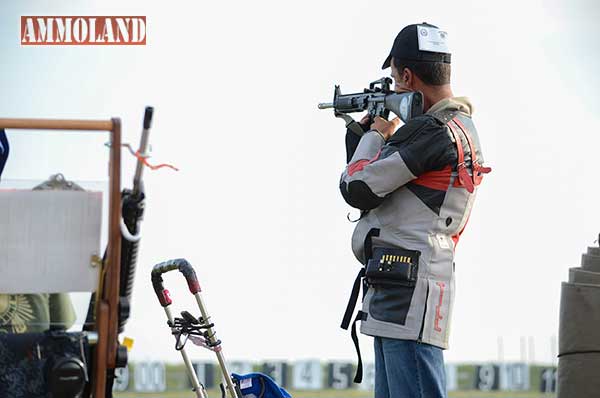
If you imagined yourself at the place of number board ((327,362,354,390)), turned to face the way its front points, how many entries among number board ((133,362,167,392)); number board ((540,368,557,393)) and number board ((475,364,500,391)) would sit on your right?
1

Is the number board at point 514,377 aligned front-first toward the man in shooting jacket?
yes

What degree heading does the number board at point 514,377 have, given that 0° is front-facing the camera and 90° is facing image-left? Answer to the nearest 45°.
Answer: approximately 0°

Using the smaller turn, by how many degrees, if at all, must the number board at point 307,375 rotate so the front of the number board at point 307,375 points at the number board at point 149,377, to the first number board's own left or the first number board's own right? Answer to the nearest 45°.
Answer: approximately 90° to the first number board's own right

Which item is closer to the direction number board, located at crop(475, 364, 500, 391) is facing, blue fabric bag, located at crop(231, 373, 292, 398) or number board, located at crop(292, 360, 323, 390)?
the blue fabric bag

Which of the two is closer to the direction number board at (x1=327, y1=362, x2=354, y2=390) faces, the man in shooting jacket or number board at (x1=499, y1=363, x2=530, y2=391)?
the man in shooting jacket

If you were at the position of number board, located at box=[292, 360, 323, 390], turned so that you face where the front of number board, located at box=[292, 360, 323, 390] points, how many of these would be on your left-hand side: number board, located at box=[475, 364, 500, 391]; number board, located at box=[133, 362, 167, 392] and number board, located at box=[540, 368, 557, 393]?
2

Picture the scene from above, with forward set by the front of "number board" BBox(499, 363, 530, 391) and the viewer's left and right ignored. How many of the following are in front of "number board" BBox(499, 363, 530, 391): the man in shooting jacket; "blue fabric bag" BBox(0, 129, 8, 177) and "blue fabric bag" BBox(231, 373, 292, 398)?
3

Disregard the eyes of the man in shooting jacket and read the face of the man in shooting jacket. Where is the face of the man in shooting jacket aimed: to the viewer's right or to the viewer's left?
to the viewer's left

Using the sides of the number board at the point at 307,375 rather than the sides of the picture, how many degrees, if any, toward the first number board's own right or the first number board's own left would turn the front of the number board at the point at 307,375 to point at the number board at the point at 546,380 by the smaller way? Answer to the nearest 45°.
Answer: approximately 90° to the first number board's own left

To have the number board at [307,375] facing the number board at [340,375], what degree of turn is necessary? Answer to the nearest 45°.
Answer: approximately 45° to its left

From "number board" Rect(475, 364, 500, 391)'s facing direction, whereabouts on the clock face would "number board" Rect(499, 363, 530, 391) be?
"number board" Rect(499, 363, 530, 391) is roughly at 9 o'clock from "number board" Rect(475, 364, 500, 391).

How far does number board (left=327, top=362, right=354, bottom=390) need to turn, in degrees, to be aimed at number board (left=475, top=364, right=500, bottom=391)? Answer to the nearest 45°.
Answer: approximately 135° to its left
